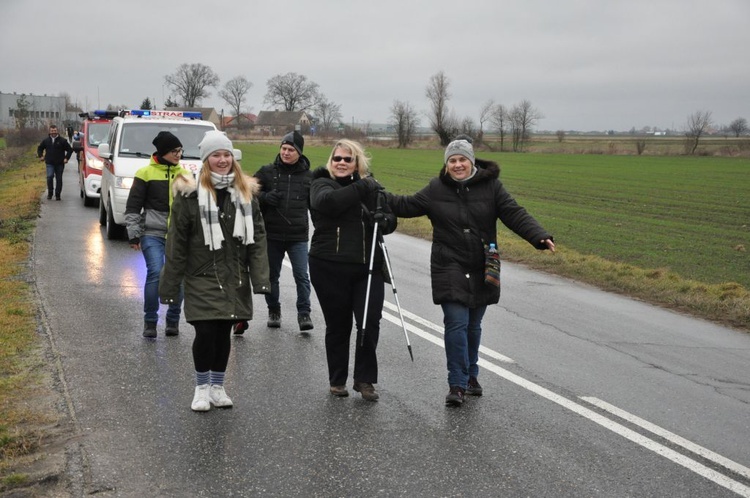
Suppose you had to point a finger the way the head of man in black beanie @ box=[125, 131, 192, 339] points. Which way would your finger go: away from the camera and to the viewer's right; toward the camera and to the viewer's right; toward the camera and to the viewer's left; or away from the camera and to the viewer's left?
toward the camera and to the viewer's right

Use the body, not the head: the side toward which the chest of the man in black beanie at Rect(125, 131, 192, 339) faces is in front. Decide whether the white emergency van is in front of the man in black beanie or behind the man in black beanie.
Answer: behind

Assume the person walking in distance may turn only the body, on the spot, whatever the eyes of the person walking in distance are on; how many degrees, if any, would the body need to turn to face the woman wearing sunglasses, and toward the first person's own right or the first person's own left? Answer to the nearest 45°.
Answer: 0° — they already face them
